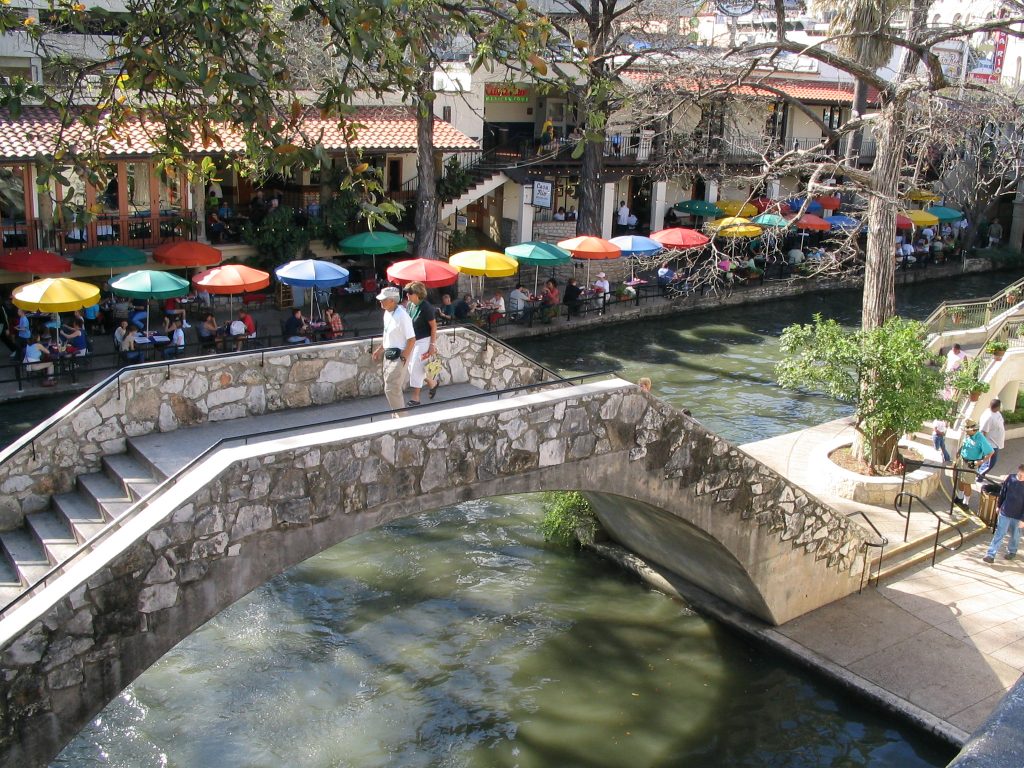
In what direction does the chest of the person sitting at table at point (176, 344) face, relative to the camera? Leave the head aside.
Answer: to the viewer's left

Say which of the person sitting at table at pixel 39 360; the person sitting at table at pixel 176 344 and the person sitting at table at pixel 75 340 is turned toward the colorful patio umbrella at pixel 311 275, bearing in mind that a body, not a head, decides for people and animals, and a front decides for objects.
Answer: the person sitting at table at pixel 39 360

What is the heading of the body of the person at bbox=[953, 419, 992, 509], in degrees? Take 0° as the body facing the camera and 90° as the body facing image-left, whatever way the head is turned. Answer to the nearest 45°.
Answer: approximately 45°

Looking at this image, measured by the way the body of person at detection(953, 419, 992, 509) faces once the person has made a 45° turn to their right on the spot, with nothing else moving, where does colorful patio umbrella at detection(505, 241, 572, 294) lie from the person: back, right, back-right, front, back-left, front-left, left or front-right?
front-right

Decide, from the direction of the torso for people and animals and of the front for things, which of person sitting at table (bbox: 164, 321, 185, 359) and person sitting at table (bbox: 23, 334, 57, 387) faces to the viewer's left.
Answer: person sitting at table (bbox: 164, 321, 185, 359)

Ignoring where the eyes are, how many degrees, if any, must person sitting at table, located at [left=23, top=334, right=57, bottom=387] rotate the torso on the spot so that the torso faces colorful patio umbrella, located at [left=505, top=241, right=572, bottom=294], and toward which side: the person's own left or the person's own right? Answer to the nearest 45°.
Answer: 0° — they already face it

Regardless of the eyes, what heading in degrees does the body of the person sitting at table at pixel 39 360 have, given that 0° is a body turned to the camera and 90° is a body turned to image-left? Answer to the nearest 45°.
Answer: approximately 270°

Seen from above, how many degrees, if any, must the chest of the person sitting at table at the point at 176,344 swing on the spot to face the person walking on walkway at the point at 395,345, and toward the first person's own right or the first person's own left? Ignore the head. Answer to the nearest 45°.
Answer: approximately 90° to the first person's own left

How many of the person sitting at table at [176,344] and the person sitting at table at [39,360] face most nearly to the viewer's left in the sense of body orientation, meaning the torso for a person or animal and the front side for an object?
1

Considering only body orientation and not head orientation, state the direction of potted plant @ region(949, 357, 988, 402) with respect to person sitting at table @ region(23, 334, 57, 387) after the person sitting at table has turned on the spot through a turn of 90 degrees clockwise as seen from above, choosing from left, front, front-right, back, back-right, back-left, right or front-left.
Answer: front-left
